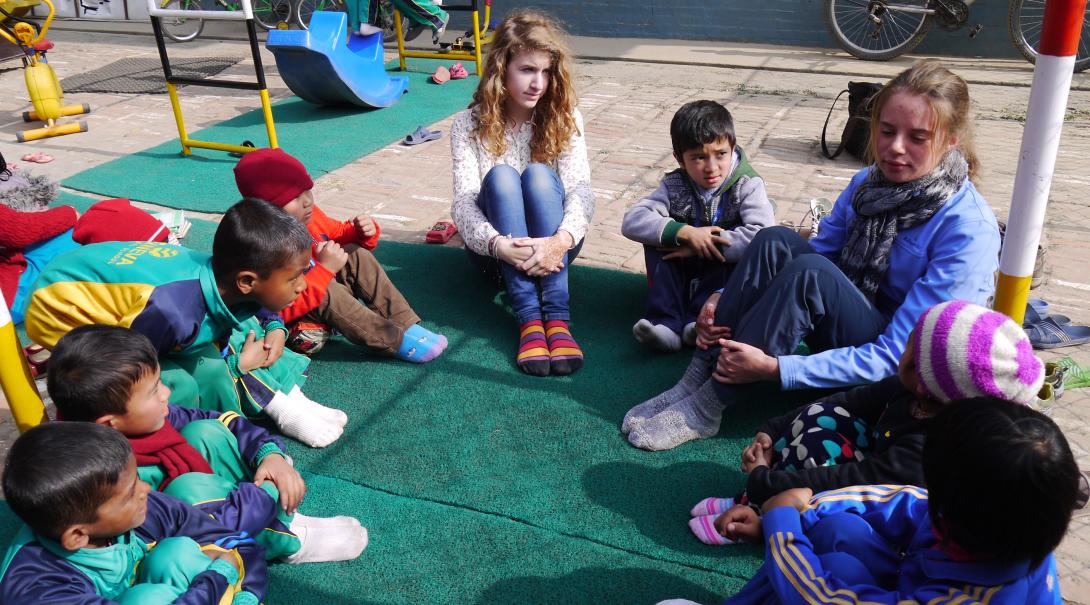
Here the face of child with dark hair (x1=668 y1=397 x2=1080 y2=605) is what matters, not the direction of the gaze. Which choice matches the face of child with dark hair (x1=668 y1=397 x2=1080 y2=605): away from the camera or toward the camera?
away from the camera

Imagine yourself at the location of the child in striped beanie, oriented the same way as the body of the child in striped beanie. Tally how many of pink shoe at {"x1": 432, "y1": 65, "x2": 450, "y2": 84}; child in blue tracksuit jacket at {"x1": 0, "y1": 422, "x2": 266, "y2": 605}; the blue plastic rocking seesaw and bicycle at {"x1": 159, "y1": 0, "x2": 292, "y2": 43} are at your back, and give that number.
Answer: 0

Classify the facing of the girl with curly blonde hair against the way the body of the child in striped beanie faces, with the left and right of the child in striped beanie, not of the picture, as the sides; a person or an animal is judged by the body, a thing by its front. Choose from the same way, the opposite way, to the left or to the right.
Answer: to the left

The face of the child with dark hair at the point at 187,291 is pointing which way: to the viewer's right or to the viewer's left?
to the viewer's right

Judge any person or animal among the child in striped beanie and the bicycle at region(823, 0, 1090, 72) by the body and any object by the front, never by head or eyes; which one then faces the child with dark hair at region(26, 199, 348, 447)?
the child in striped beanie

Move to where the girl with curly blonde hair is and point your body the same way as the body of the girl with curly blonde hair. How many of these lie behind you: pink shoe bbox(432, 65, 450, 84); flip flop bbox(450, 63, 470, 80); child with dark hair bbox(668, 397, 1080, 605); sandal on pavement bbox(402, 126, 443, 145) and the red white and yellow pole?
3

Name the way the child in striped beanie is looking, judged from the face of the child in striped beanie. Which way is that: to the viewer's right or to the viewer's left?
to the viewer's left

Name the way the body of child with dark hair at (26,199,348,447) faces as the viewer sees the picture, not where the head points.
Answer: to the viewer's right

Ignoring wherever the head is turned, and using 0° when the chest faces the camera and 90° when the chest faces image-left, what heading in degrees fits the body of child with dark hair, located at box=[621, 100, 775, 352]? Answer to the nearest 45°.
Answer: approximately 0°

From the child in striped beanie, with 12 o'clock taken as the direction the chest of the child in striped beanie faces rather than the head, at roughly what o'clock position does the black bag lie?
The black bag is roughly at 3 o'clock from the child in striped beanie.

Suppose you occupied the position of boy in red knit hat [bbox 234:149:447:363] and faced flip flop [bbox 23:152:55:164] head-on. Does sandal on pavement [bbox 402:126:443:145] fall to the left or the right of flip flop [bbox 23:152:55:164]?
right

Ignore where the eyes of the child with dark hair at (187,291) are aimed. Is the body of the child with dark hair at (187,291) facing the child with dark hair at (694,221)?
yes

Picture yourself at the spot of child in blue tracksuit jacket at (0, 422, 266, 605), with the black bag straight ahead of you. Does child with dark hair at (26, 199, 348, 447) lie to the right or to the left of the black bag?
left

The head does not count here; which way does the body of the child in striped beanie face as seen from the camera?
to the viewer's left

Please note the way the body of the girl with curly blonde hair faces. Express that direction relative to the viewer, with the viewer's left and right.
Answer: facing the viewer

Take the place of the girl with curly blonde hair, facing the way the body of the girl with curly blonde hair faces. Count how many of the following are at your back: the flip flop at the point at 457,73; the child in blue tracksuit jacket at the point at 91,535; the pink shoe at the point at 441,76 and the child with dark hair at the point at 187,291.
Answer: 2

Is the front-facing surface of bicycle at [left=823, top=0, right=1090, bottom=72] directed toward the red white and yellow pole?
no

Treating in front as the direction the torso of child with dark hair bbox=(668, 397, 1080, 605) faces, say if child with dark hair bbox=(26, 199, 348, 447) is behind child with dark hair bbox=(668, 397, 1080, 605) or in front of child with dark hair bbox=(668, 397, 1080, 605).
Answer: in front
